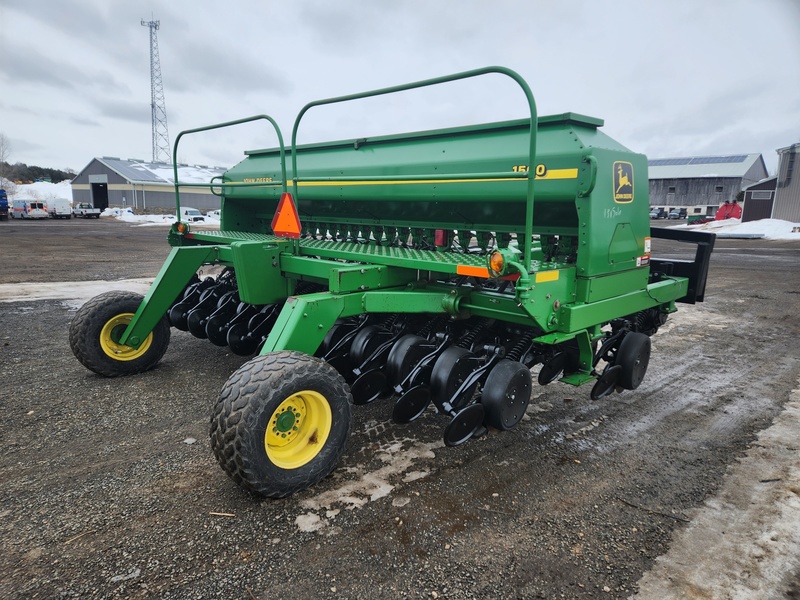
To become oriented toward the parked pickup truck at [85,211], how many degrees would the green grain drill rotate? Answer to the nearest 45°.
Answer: approximately 90° to its left

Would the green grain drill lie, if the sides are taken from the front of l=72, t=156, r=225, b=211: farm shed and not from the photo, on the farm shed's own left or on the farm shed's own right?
on the farm shed's own left

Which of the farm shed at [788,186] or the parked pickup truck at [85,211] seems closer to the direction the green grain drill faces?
the farm shed

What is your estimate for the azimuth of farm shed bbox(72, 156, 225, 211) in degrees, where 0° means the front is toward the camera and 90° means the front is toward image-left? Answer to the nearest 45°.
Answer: approximately 45°

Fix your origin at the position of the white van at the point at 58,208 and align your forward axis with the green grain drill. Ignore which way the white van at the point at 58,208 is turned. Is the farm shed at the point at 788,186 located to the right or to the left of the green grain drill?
left

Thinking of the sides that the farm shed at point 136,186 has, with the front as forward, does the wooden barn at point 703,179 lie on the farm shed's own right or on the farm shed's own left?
on the farm shed's own left

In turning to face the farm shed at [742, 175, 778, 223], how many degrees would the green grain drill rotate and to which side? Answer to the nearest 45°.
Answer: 0° — it already faces it

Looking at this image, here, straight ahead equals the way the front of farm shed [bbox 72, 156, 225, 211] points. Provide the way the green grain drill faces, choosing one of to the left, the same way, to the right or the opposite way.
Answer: the opposite way

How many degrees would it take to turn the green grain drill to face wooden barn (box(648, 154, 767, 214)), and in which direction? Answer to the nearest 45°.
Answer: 0° — it already faces it

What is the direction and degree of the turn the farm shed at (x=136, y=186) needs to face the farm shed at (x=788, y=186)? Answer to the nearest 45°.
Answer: approximately 90° to its left

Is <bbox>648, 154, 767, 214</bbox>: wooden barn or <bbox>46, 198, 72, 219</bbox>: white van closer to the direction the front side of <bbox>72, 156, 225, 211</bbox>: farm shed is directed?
the white van

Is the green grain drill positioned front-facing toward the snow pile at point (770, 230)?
yes

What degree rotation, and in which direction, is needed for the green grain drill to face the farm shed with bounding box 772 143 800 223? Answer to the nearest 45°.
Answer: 0° — it already faces it

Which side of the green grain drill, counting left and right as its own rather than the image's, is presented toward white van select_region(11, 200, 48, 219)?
left

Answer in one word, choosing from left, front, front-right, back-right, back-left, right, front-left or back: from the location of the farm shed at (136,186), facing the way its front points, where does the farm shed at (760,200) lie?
left

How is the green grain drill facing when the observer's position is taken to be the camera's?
facing away from the viewer and to the right of the viewer
